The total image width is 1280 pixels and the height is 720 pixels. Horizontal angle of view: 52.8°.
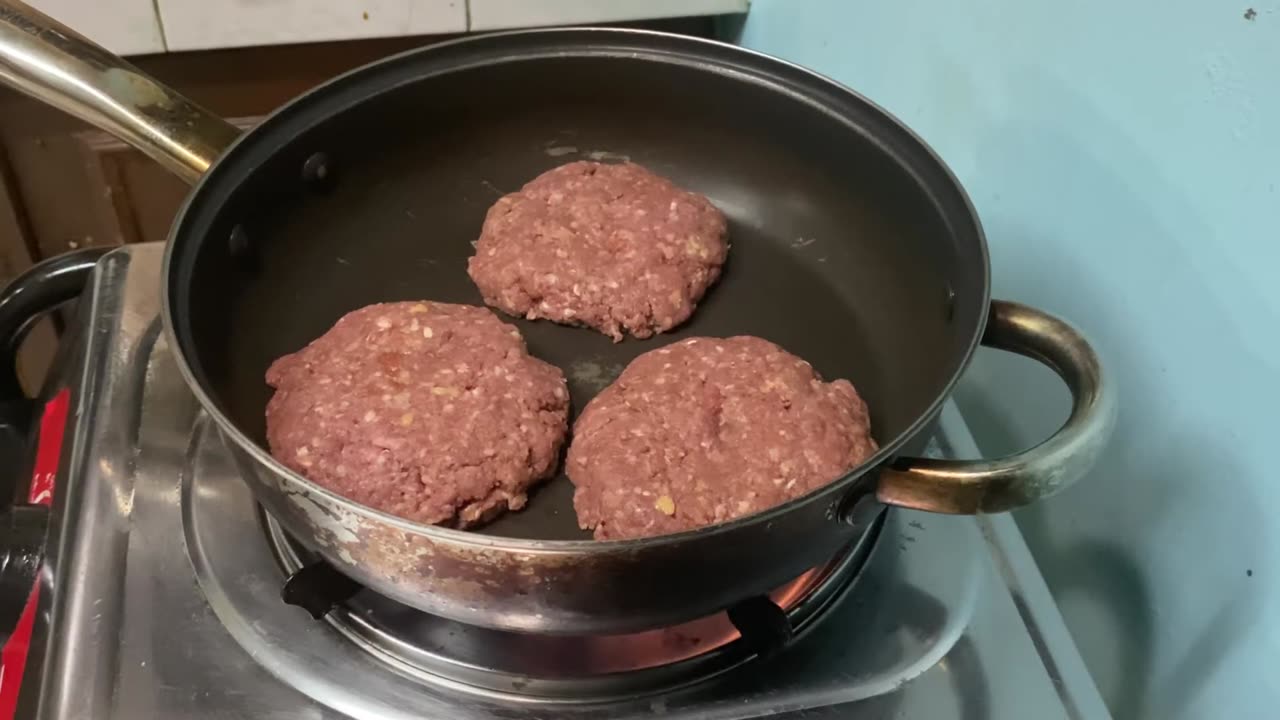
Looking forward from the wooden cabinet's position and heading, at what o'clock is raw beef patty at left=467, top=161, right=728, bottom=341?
The raw beef patty is roughly at 11 o'clock from the wooden cabinet.

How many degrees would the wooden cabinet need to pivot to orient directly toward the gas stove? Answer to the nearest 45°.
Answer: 0° — it already faces it

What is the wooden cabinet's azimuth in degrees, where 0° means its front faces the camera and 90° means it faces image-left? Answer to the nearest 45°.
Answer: approximately 0°

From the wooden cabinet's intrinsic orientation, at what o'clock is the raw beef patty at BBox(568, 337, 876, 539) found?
The raw beef patty is roughly at 11 o'clock from the wooden cabinet.

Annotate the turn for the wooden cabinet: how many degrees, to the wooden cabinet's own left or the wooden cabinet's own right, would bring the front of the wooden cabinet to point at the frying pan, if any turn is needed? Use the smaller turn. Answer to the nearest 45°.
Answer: approximately 45° to the wooden cabinet's own left

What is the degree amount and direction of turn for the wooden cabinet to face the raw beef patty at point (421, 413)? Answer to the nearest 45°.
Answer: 0° — it already faces it
